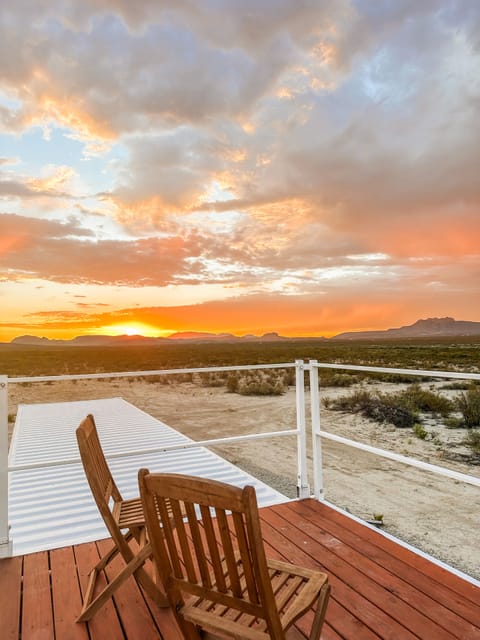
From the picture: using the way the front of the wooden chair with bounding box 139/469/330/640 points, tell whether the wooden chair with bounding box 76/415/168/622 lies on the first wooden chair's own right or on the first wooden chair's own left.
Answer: on the first wooden chair's own left

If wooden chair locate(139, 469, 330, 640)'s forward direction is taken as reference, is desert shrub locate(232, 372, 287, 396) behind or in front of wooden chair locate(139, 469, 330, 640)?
in front

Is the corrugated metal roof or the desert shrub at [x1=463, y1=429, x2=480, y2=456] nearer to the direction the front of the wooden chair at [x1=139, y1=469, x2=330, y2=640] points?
the desert shrub

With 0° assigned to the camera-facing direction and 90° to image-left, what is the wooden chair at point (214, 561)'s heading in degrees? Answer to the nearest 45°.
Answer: approximately 225°

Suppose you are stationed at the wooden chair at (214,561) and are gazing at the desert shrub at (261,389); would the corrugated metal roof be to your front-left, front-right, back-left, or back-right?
front-left

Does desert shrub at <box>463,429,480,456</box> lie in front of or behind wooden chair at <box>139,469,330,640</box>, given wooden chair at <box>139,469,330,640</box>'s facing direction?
in front

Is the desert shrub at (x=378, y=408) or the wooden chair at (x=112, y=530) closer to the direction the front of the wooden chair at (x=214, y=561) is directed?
the desert shrub

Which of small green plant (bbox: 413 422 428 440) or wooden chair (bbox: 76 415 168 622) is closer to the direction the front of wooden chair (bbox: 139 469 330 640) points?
the small green plant

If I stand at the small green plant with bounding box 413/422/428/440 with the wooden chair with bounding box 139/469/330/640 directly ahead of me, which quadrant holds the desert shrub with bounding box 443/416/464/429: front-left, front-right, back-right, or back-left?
back-left

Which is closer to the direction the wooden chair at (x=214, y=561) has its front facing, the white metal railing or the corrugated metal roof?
the white metal railing
